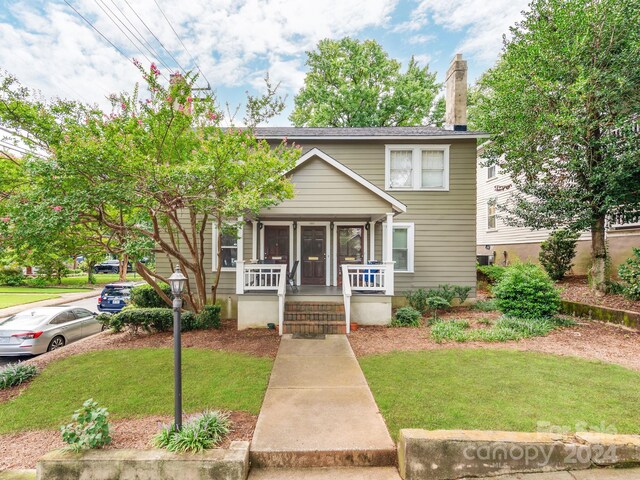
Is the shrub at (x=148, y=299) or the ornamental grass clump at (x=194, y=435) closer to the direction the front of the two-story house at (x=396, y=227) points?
the ornamental grass clump

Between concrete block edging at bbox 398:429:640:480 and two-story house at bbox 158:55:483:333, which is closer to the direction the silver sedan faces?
the two-story house

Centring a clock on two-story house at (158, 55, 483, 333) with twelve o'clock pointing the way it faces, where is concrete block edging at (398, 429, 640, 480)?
The concrete block edging is roughly at 12 o'clock from the two-story house.

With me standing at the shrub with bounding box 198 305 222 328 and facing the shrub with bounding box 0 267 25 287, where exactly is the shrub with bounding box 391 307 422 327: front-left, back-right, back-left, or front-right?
back-right

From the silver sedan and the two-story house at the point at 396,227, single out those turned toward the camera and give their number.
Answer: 1

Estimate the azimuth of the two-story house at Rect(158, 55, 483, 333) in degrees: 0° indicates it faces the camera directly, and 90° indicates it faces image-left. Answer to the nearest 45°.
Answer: approximately 0°

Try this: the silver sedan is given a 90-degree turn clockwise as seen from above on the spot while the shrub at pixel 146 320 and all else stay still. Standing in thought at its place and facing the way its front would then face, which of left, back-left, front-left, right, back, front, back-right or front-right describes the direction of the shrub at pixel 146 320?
front

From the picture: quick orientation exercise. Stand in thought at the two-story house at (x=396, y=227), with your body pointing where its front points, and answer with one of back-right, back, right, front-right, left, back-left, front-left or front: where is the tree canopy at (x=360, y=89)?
back

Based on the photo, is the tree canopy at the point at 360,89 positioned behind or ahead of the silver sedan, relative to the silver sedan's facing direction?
ahead

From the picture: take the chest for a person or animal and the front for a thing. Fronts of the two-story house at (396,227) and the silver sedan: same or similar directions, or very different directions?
very different directions
